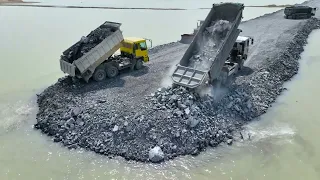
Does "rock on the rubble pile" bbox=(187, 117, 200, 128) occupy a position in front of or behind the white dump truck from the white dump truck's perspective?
behind

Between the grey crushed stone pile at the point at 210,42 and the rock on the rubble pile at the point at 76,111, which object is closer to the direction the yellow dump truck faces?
the grey crushed stone pile

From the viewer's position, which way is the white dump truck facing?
facing away from the viewer and to the right of the viewer

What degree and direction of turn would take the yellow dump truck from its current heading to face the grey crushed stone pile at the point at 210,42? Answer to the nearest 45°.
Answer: approximately 45° to its right

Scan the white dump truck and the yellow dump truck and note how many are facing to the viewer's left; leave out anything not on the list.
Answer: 0

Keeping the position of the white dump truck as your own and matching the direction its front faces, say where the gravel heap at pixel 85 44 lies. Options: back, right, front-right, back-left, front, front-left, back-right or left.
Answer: back-left
